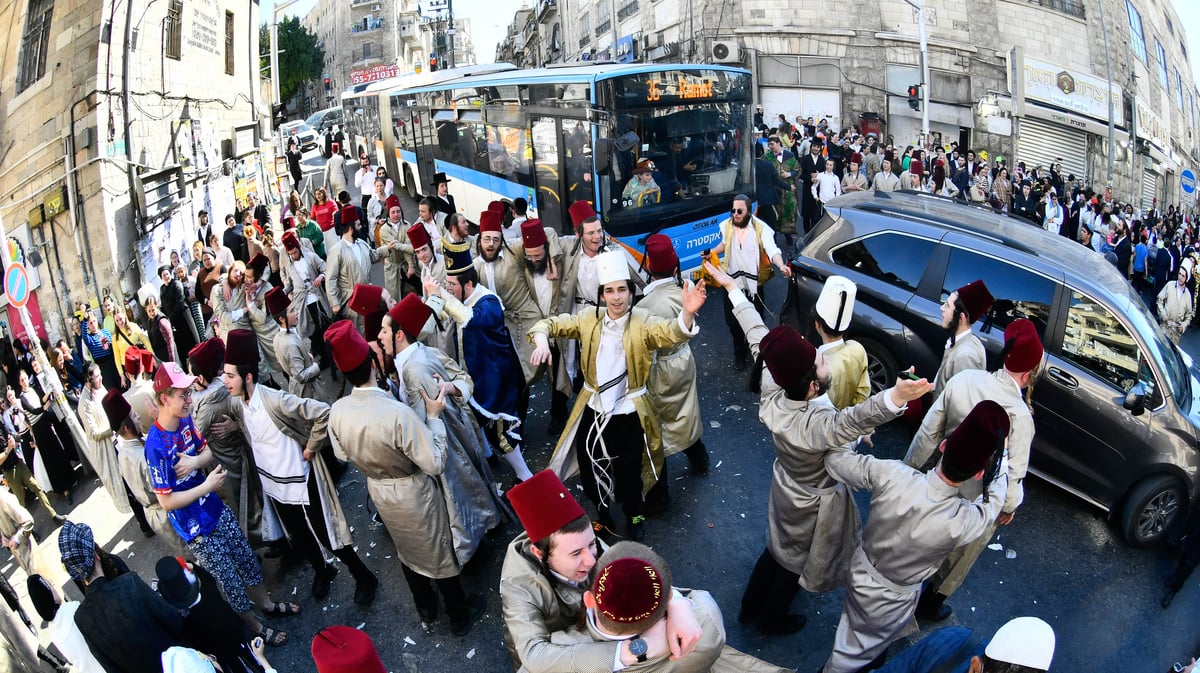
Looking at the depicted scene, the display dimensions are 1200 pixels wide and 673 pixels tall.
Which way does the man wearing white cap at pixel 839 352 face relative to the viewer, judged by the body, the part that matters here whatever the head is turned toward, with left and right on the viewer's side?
facing away from the viewer and to the left of the viewer

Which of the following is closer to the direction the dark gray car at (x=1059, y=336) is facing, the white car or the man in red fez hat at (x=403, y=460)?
the man in red fez hat

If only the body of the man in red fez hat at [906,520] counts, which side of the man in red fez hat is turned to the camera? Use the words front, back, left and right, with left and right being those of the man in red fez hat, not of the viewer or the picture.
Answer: back

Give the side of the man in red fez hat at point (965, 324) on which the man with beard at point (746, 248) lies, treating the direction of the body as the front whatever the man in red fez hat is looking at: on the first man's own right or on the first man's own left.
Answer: on the first man's own right

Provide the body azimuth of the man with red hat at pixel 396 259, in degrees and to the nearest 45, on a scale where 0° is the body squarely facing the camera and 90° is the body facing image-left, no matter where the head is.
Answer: approximately 0°
